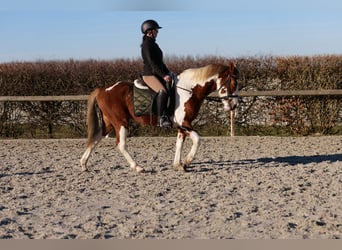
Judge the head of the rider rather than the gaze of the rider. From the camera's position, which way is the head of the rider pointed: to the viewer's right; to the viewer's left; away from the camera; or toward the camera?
to the viewer's right

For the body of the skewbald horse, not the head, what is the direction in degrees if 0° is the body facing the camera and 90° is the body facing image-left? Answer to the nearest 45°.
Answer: approximately 270°

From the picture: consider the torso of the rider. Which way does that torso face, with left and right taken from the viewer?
facing to the right of the viewer
